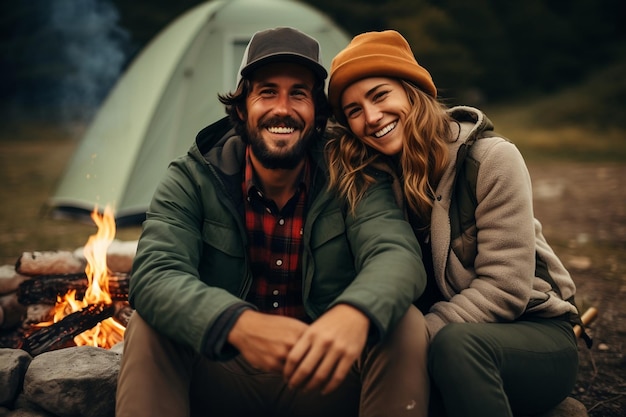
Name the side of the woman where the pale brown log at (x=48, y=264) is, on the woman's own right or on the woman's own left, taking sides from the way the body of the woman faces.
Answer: on the woman's own right

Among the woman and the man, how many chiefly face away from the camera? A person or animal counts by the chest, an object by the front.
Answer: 0

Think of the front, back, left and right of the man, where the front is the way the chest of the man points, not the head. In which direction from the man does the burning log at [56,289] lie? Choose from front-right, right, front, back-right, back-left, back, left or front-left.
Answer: back-right

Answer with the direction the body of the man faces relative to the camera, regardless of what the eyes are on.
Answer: toward the camera

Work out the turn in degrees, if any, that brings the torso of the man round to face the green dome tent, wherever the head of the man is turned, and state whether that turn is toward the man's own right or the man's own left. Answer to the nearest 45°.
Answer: approximately 180°

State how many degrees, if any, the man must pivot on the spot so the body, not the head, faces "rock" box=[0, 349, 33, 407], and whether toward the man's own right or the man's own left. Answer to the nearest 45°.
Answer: approximately 90° to the man's own right

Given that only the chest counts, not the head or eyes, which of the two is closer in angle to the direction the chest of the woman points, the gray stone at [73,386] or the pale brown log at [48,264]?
the gray stone

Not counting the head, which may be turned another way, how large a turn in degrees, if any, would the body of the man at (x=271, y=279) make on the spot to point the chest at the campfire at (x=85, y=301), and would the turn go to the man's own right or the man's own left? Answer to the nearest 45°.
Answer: approximately 135° to the man's own right

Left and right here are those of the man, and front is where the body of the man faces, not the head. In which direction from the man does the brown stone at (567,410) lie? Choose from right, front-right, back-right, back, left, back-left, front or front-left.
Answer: left

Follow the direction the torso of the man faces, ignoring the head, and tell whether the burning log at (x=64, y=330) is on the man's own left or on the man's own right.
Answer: on the man's own right

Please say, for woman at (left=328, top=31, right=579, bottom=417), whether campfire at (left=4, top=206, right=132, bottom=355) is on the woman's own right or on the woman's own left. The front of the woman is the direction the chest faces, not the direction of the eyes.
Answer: on the woman's own right

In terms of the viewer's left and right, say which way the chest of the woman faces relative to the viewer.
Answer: facing the viewer and to the left of the viewer
